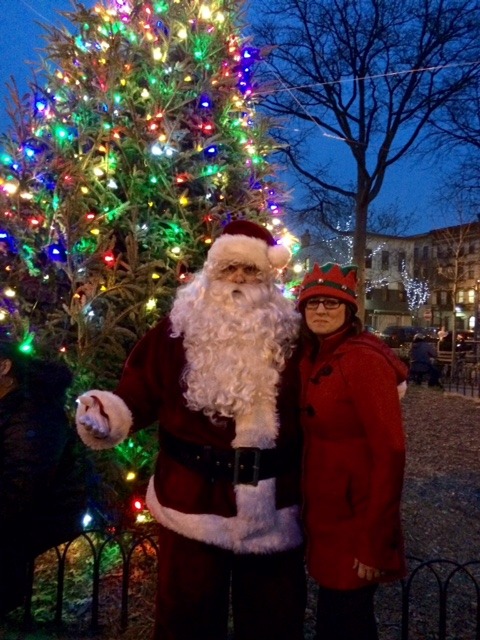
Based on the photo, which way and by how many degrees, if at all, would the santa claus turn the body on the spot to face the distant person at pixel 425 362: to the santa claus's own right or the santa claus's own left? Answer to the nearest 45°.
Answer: approximately 135° to the santa claus's own left

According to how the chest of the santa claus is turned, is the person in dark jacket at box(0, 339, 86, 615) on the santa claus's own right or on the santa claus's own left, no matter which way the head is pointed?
on the santa claus's own right

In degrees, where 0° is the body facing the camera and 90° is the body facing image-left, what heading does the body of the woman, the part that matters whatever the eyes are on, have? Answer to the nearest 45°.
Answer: approximately 45°

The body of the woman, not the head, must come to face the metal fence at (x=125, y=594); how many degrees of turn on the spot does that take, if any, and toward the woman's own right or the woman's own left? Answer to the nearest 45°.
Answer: approximately 90° to the woman's own right
